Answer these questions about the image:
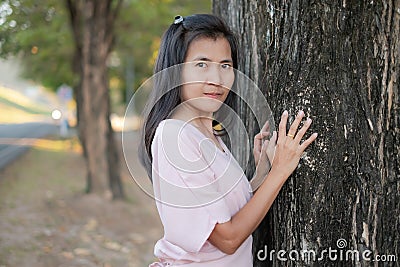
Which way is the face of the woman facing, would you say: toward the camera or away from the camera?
toward the camera

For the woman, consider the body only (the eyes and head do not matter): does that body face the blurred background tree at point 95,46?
no
